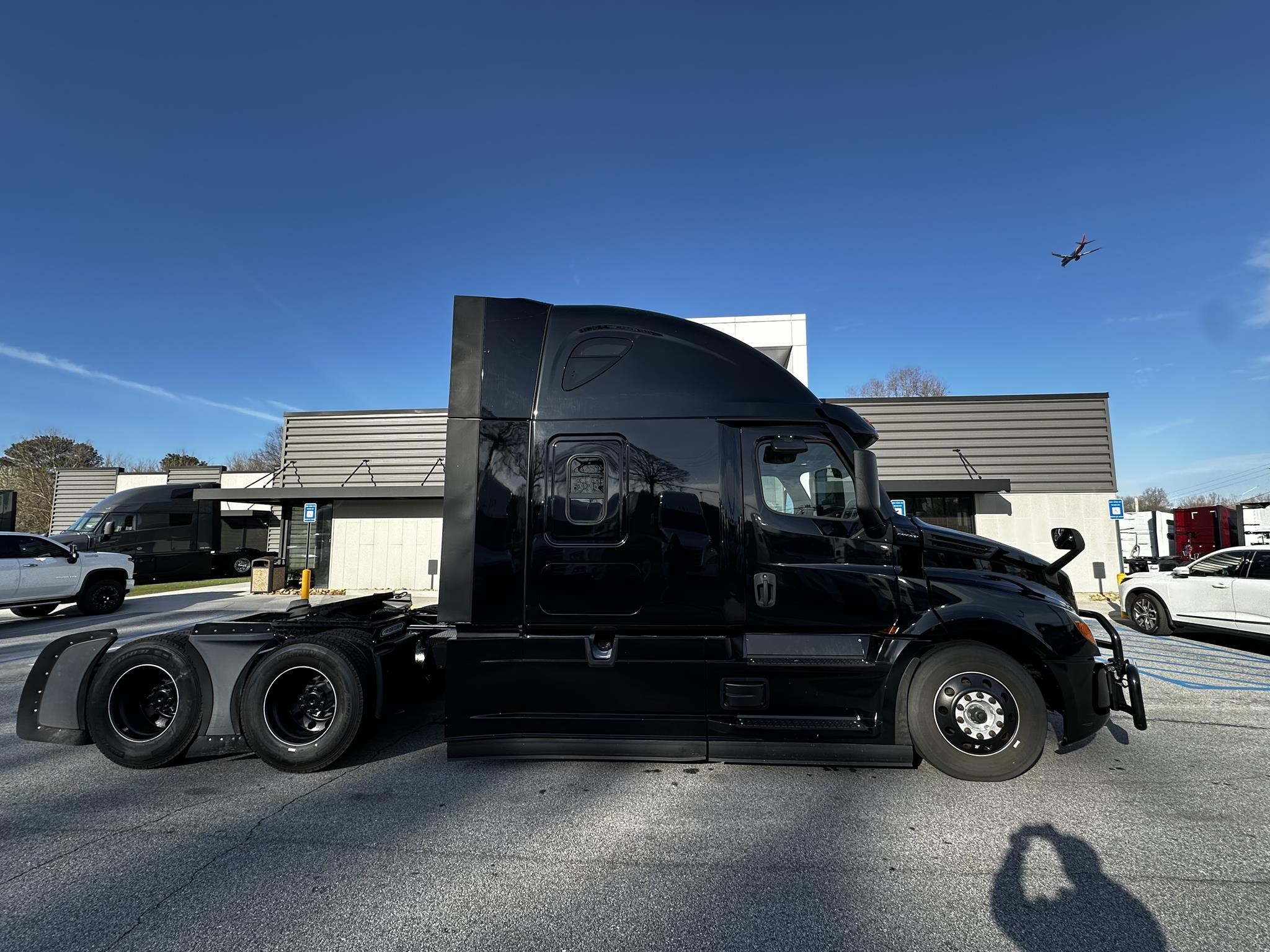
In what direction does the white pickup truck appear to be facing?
to the viewer's right

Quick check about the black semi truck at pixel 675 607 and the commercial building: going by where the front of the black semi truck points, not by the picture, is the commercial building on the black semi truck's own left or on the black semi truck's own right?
on the black semi truck's own left

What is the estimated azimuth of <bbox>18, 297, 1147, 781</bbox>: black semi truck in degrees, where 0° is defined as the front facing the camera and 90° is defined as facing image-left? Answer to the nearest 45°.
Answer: approximately 270°

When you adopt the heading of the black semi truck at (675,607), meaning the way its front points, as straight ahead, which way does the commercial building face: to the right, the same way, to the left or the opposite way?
to the right

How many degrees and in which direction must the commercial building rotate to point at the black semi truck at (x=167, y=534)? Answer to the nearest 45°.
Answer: approximately 90° to its right

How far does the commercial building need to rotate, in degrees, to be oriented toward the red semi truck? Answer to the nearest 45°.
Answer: approximately 90° to its left

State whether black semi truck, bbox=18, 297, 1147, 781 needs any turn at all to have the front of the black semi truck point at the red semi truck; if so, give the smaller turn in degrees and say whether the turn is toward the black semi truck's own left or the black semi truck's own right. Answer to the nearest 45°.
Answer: approximately 45° to the black semi truck's own left
